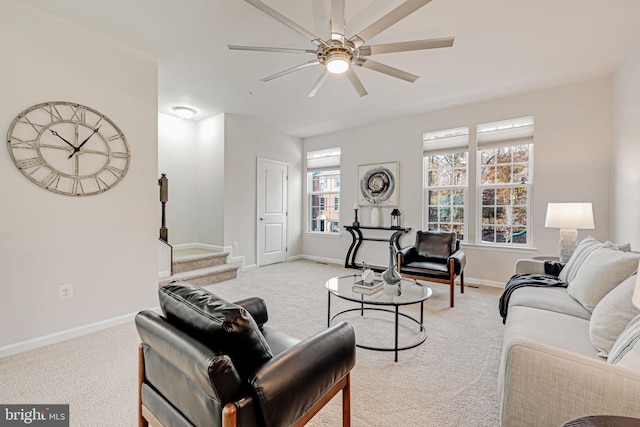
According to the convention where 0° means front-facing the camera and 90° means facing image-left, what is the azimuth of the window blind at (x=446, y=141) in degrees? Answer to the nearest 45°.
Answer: approximately 0°

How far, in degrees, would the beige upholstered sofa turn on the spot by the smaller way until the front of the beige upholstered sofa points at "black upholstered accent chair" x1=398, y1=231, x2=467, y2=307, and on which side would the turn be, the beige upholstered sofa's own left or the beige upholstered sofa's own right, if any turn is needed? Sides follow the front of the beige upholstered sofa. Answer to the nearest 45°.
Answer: approximately 45° to the beige upholstered sofa's own right

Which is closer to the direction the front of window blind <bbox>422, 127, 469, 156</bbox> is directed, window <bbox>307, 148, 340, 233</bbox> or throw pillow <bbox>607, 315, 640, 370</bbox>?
the throw pillow

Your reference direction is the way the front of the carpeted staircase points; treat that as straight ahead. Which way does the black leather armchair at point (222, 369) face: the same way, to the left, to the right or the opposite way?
to the left

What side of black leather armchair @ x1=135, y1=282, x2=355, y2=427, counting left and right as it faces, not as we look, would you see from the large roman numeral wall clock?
left

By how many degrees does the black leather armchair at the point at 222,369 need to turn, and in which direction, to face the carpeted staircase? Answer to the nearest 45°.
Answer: approximately 45° to its left

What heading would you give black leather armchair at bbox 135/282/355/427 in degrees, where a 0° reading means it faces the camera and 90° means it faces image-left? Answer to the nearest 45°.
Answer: approximately 225°

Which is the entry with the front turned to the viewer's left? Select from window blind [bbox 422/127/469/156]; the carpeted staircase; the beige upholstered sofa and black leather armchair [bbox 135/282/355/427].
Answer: the beige upholstered sofa

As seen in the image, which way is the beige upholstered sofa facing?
to the viewer's left
